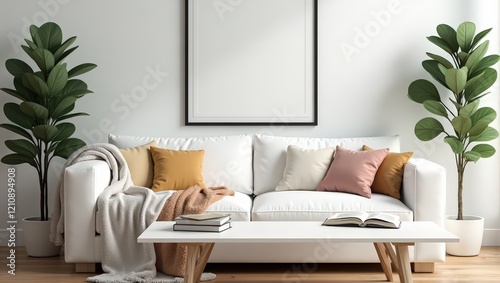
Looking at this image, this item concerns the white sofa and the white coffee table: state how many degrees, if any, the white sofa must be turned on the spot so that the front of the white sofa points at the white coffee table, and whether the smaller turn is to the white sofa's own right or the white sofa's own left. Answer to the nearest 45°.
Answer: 0° — it already faces it

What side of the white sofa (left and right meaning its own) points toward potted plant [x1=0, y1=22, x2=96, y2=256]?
right

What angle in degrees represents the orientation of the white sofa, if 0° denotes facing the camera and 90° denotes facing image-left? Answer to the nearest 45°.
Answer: approximately 0°

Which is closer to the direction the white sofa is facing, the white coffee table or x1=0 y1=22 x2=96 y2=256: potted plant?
the white coffee table
